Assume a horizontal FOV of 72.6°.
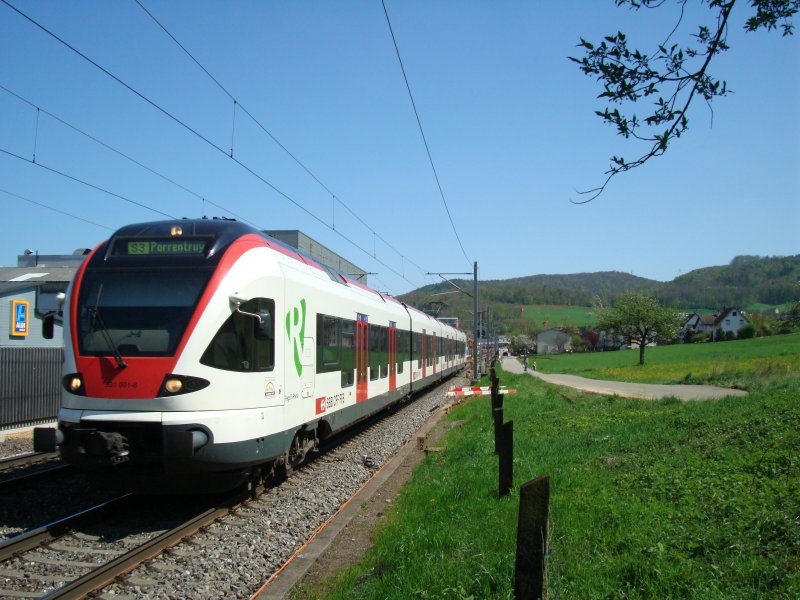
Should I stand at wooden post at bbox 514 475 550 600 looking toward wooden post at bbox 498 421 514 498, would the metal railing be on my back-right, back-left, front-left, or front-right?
front-left

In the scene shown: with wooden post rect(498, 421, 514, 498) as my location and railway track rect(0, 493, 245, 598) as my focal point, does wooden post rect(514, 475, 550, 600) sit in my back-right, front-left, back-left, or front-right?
front-left

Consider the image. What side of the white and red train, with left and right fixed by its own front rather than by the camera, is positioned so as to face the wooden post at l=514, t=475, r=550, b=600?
front

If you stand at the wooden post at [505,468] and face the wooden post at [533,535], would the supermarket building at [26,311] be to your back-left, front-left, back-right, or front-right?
back-right
